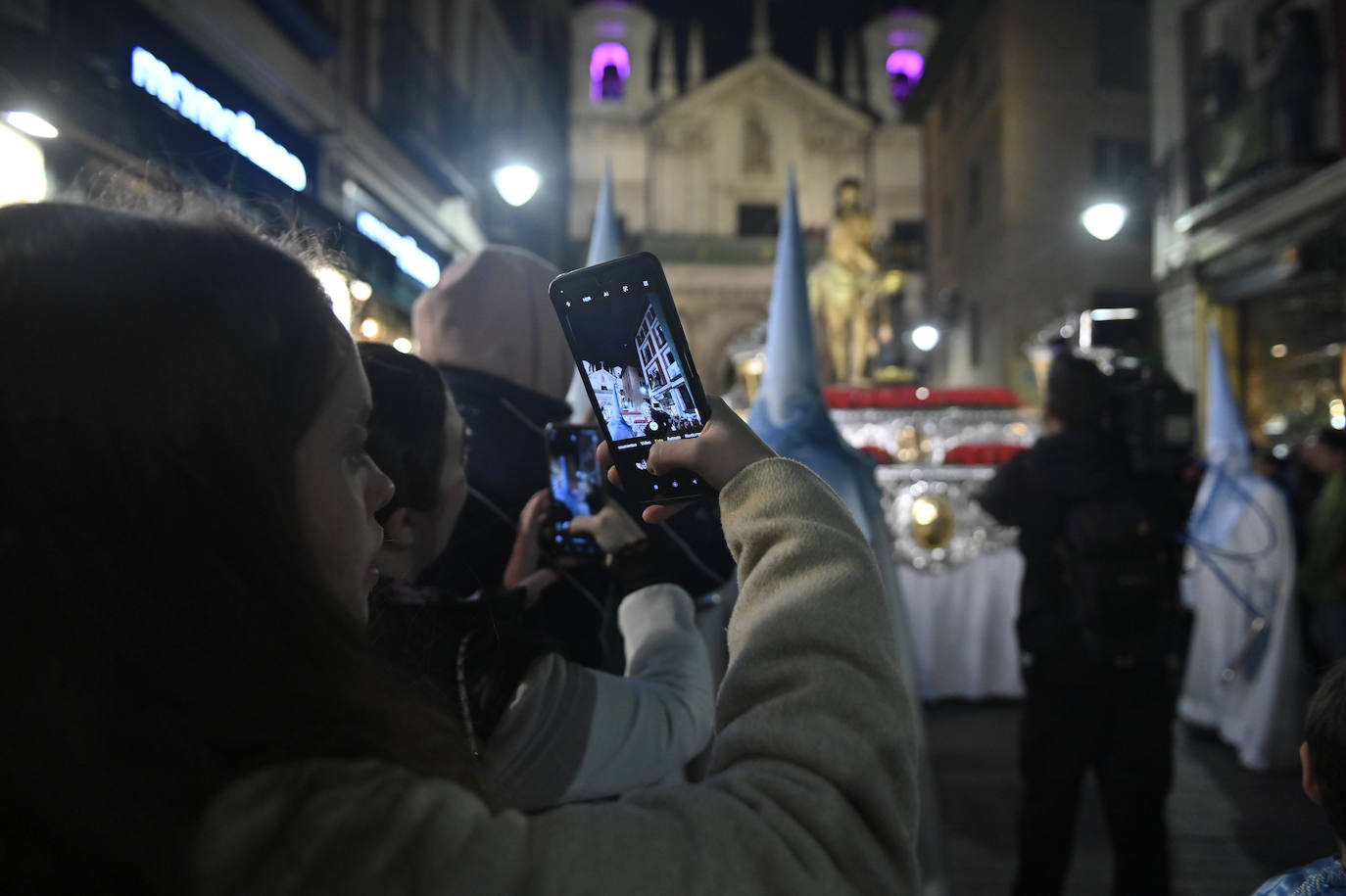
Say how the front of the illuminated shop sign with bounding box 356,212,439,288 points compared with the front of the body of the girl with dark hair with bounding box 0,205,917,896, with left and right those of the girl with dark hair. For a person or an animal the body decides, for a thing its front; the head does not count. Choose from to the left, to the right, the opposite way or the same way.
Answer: to the right

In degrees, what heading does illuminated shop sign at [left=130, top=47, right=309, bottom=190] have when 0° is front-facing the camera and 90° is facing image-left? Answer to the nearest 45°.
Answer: approximately 315°

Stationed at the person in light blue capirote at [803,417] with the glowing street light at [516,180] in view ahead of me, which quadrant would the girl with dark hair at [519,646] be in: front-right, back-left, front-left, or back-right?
back-left

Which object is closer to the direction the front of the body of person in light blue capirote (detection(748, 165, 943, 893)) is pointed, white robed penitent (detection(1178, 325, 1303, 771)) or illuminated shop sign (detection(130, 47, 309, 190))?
the illuminated shop sign

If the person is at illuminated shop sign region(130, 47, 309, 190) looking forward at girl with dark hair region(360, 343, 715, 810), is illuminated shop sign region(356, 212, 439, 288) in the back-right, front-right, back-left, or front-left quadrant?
back-left

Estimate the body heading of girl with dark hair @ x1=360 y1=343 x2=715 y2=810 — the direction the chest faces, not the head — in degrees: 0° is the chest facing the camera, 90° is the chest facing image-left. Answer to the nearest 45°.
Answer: approximately 225°

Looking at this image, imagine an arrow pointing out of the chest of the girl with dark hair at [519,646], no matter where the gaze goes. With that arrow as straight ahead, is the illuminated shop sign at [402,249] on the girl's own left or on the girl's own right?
on the girl's own left

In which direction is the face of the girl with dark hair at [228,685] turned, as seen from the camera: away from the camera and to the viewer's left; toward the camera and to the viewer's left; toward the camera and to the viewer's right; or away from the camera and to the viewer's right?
away from the camera and to the viewer's right

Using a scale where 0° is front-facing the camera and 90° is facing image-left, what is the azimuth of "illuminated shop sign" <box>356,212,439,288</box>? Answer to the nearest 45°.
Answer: approximately 315°
